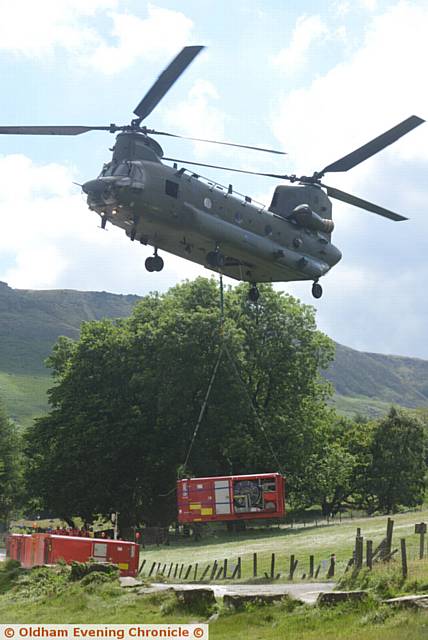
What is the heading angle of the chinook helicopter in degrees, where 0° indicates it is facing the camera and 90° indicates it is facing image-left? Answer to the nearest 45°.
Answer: approximately 45°
